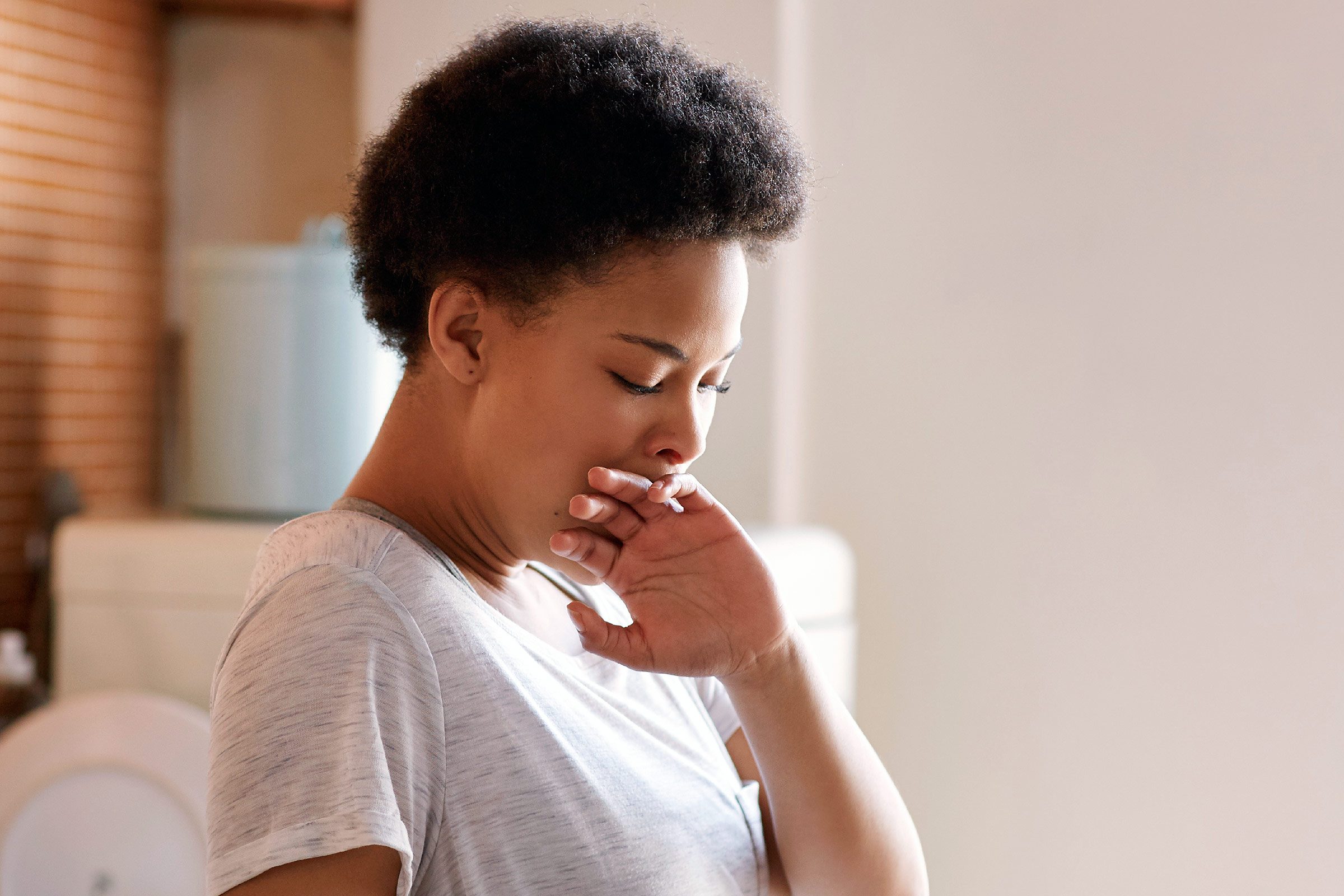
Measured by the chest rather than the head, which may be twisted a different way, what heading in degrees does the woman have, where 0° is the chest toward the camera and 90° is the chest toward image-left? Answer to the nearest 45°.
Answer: approximately 315°

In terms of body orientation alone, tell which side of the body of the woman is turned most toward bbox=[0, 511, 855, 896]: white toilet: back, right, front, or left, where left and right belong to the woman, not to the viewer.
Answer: back

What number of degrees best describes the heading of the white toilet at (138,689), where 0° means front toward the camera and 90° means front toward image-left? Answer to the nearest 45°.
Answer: approximately 0°
